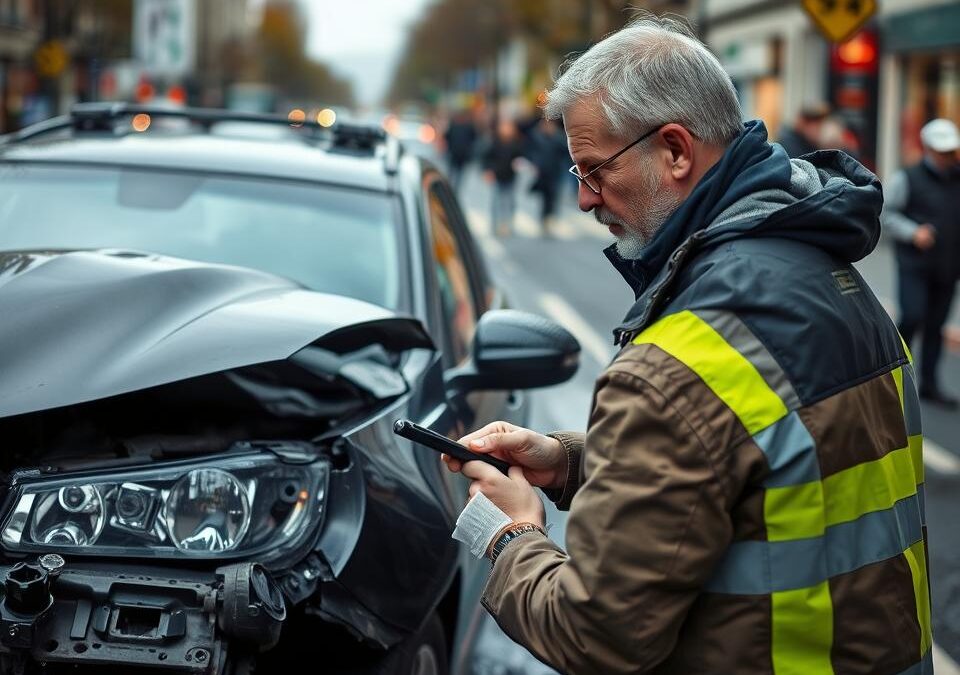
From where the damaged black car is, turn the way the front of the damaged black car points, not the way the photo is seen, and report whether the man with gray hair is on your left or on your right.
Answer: on your left

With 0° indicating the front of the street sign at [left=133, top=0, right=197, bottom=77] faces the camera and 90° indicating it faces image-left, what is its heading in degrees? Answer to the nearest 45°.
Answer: approximately 0°

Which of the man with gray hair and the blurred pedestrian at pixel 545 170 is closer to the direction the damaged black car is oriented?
the man with gray hair

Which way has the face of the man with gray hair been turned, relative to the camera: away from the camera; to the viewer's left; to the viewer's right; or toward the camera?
to the viewer's left

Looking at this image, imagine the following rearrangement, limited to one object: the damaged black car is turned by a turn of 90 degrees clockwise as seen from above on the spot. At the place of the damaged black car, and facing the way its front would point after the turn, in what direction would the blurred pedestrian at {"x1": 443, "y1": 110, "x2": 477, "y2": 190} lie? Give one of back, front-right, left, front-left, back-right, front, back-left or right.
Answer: front-right

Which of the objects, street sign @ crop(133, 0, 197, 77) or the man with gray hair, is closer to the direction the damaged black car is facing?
the man with gray hair
